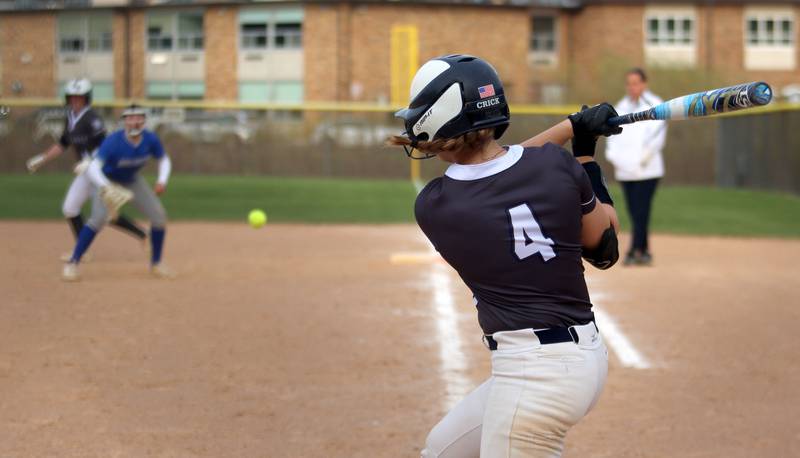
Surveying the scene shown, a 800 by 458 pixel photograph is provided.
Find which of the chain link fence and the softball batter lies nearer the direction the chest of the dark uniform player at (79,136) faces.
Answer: the softball batter

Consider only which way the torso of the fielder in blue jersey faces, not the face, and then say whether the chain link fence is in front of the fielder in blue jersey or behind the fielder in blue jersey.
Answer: behind

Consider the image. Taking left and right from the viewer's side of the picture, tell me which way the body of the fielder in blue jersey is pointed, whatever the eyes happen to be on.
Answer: facing the viewer

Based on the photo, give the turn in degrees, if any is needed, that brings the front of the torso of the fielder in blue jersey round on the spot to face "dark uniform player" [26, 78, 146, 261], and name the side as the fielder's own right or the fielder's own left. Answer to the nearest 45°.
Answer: approximately 180°

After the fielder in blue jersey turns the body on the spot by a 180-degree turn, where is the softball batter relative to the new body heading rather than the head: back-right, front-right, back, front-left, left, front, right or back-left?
back

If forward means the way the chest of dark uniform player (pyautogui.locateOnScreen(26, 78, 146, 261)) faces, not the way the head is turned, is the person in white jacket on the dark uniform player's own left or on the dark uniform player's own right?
on the dark uniform player's own left

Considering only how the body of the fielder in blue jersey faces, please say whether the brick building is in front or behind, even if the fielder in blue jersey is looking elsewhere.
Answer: behind
